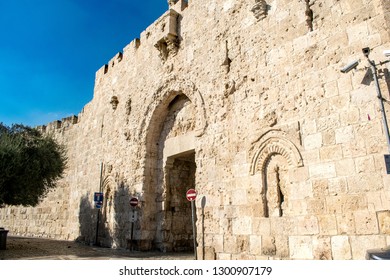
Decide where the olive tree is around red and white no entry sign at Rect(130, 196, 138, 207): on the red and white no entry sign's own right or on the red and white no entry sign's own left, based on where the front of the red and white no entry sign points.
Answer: on the red and white no entry sign's own right

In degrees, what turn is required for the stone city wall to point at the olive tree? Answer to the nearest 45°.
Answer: approximately 90° to its right

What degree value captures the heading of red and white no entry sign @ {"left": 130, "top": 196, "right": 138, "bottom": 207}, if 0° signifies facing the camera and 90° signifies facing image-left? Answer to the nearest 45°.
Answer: approximately 0°
